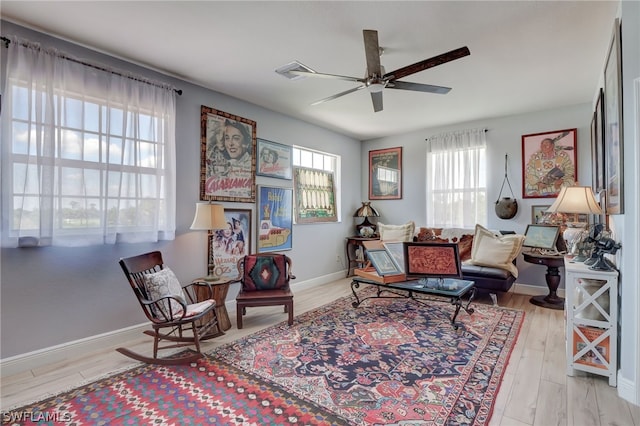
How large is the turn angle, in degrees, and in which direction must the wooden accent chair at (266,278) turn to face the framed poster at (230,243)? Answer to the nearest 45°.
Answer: approximately 135° to its right

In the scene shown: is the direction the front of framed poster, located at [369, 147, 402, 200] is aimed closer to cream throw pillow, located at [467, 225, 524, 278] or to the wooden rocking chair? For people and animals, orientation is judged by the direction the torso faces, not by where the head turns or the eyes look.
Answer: the wooden rocking chair

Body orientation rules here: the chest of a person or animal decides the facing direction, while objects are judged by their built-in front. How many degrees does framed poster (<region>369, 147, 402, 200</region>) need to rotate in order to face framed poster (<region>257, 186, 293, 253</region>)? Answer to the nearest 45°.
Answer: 0° — it already faces it

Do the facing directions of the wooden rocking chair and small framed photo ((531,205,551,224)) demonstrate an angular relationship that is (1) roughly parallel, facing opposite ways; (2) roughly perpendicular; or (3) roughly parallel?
roughly perpendicular

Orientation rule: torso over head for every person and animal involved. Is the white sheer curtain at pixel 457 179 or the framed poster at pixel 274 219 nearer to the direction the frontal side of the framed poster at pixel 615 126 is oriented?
the framed poster

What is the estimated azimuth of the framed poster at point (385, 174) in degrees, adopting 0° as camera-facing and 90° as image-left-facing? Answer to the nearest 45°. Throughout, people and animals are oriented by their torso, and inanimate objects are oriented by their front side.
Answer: approximately 45°

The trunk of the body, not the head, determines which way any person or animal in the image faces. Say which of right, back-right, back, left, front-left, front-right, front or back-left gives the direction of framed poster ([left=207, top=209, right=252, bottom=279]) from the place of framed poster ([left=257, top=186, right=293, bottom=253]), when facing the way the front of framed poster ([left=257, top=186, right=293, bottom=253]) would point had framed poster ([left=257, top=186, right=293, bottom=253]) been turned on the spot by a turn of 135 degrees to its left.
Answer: back-left

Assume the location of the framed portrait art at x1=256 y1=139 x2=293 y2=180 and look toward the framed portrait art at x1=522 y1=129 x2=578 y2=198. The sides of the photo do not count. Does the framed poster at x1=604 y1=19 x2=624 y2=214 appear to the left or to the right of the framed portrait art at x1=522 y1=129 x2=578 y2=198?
right

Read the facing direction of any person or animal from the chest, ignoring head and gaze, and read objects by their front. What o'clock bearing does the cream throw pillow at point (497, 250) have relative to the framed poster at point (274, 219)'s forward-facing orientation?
The cream throw pillow is roughly at 11 o'clock from the framed poster.

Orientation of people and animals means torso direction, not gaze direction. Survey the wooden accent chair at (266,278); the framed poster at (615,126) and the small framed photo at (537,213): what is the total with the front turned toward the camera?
2

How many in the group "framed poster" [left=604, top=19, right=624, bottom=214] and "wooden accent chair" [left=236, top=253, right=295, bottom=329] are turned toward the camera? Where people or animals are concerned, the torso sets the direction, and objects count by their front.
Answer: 1

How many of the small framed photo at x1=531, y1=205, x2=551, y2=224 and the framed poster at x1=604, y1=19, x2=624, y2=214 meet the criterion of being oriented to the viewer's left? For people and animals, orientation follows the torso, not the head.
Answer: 1

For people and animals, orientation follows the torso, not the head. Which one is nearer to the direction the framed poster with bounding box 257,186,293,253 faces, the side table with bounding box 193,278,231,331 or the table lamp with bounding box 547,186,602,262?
the table lamp

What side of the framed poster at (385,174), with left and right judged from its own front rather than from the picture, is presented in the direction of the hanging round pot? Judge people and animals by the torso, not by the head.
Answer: left
